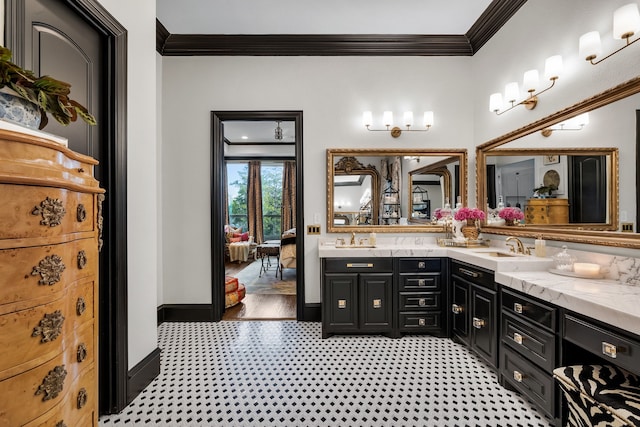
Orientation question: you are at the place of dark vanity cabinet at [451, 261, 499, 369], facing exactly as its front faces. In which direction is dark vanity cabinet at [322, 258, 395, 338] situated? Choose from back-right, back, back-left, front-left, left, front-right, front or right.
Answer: front-right

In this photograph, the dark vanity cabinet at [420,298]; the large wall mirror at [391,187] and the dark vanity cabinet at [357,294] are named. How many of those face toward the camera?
3

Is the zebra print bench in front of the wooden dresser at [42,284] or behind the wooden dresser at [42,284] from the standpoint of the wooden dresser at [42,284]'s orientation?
in front

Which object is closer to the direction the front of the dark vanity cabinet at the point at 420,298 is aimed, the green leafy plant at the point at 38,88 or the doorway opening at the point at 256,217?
the green leafy plant

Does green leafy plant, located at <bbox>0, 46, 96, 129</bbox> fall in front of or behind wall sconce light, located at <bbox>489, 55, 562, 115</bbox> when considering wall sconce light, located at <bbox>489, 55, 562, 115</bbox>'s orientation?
in front

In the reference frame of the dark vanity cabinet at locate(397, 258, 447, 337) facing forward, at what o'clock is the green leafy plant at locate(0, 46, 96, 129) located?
The green leafy plant is roughly at 1 o'clock from the dark vanity cabinet.

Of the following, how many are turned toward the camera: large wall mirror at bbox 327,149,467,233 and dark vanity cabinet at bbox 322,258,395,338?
2

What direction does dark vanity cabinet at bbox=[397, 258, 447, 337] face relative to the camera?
toward the camera

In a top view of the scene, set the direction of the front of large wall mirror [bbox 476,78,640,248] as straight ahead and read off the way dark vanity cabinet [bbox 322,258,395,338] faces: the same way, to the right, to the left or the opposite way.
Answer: to the left

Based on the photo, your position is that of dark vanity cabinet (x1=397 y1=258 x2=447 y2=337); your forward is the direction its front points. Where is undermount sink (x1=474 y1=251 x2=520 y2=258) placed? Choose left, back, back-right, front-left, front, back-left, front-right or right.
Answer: left

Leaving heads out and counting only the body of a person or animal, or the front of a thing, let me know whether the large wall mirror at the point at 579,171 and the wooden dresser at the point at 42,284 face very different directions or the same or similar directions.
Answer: very different directions

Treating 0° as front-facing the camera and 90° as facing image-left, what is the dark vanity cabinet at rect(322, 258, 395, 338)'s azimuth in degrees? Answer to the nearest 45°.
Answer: approximately 0°
